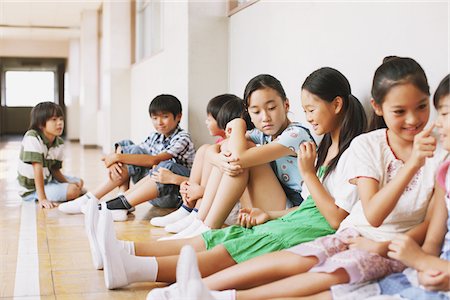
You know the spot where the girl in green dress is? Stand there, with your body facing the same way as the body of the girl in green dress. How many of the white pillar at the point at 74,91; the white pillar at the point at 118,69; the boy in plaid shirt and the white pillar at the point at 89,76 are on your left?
0

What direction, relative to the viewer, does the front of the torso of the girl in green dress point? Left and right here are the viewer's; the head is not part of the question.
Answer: facing to the left of the viewer

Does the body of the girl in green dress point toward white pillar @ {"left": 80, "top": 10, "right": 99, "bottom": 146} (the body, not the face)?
no

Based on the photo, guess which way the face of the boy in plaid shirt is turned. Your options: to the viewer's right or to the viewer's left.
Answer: to the viewer's left

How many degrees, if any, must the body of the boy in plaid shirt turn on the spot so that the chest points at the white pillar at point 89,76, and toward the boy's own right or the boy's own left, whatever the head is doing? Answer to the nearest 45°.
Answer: approximately 135° to the boy's own right

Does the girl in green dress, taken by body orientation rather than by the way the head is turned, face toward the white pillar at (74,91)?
no

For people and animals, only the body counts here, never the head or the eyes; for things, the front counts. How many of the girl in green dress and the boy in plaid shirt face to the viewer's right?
0

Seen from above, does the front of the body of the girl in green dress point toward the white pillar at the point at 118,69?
no

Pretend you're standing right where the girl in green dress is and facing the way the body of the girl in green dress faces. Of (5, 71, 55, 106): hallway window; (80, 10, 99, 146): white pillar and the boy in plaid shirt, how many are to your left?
0

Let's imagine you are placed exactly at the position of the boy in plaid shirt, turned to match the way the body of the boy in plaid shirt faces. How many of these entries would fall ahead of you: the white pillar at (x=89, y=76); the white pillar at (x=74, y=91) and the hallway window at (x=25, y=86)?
0

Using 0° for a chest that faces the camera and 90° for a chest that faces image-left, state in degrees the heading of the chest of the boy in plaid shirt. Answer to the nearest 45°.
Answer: approximately 45°
